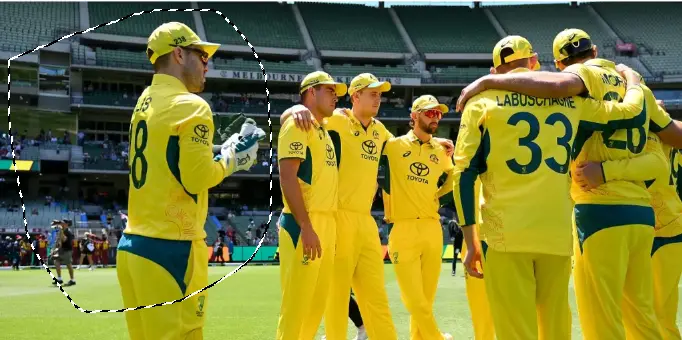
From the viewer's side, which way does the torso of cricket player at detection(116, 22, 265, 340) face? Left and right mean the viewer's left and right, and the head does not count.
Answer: facing away from the viewer and to the right of the viewer

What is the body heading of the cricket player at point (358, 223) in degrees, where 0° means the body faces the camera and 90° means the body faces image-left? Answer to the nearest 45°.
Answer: approximately 315°

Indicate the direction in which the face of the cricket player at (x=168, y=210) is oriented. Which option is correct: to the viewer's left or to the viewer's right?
to the viewer's right

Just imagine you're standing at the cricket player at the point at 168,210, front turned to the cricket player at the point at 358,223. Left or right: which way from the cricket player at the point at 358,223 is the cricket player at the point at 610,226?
right

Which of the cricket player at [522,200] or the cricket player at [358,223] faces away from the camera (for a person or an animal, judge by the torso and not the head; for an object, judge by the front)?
the cricket player at [522,200]

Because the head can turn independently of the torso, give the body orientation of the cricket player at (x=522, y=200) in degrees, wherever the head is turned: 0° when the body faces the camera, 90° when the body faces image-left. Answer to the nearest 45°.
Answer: approximately 180°

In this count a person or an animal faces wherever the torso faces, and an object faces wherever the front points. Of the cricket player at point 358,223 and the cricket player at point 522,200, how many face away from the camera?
1
